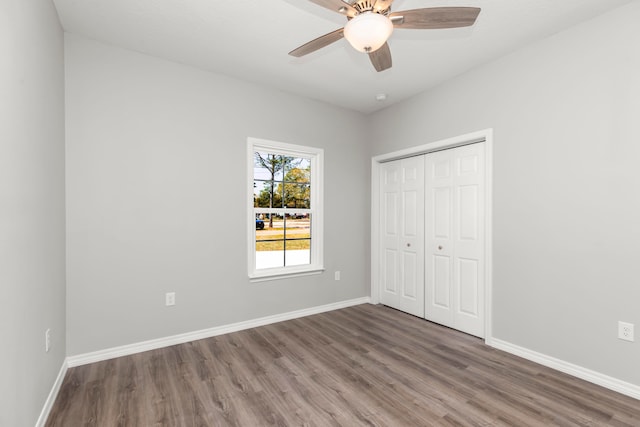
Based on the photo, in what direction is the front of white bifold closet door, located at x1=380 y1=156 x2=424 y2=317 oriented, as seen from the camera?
facing the viewer and to the left of the viewer

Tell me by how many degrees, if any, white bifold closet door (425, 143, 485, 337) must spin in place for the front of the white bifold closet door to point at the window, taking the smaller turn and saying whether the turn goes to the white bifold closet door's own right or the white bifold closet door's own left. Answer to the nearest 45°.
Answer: approximately 45° to the white bifold closet door's own right

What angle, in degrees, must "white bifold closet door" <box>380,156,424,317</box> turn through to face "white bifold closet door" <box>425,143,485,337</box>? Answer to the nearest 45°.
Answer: approximately 90° to its left

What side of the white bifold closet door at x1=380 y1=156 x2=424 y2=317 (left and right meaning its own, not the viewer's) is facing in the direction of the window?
front

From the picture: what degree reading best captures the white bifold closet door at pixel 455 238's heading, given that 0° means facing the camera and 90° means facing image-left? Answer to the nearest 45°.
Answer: approximately 45°

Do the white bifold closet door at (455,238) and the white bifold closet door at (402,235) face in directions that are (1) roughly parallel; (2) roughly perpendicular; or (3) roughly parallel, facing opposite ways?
roughly parallel

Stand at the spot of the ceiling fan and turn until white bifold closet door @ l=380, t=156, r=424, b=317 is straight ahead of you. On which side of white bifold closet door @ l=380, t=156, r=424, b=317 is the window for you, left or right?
left

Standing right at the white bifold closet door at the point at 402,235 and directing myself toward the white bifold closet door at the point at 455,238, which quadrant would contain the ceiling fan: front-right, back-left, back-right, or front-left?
front-right

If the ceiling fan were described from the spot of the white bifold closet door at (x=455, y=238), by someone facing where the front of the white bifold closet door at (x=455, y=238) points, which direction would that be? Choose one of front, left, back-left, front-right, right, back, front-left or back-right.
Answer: front-left

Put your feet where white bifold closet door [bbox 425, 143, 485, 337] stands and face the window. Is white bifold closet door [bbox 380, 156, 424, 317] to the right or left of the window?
right

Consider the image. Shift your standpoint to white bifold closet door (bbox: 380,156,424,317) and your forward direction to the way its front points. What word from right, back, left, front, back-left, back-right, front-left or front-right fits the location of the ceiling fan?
front-left

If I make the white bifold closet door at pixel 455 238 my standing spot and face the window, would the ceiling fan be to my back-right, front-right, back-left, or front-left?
front-left

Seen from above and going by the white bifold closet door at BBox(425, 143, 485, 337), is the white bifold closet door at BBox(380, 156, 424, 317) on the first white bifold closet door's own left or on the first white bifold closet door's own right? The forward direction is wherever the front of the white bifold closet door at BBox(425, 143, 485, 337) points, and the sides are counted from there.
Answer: on the first white bifold closet door's own right

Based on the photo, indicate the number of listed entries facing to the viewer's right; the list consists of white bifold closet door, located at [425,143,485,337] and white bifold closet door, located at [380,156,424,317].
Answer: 0

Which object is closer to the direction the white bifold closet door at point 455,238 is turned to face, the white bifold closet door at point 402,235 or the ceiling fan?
the ceiling fan

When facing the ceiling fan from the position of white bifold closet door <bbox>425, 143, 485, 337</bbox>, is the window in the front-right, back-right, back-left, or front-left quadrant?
front-right
